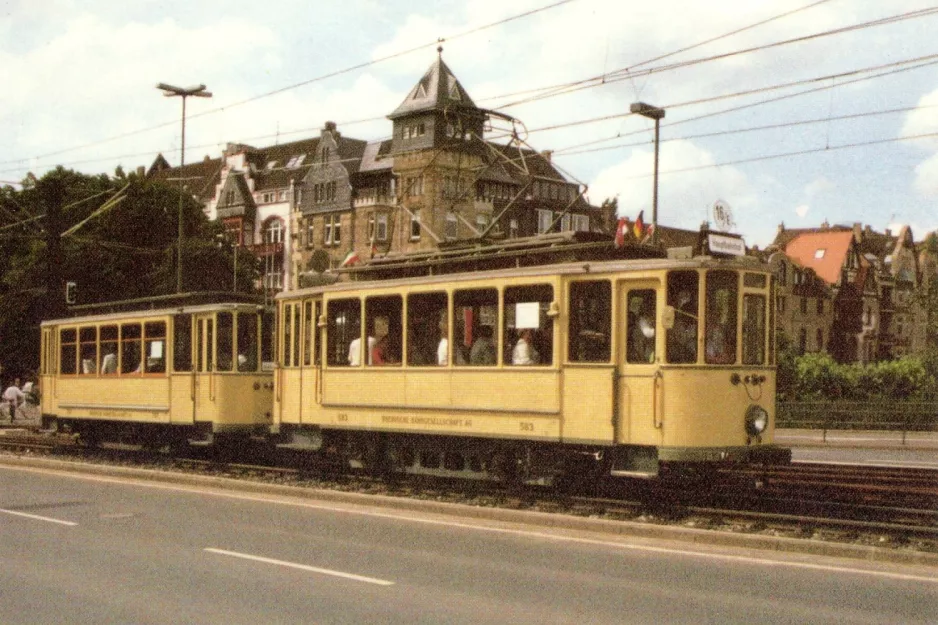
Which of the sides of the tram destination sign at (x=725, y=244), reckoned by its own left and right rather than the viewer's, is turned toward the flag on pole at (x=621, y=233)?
back

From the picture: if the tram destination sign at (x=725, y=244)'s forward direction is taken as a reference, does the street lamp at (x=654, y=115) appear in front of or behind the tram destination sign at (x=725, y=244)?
behind

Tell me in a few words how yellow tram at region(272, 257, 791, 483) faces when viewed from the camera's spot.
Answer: facing the viewer and to the right of the viewer

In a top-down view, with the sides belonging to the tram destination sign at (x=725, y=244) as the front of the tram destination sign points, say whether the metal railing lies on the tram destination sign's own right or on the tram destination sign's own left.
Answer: on the tram destination sign's own left

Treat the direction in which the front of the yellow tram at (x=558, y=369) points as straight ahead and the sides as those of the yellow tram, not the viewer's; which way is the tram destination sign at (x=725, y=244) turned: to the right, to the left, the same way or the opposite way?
the same way

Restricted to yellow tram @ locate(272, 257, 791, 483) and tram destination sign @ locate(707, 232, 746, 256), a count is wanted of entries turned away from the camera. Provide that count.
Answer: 0

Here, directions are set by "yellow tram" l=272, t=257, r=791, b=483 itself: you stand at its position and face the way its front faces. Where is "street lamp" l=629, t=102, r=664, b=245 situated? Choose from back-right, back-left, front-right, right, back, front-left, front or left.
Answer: back-left

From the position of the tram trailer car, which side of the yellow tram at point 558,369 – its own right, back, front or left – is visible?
back
